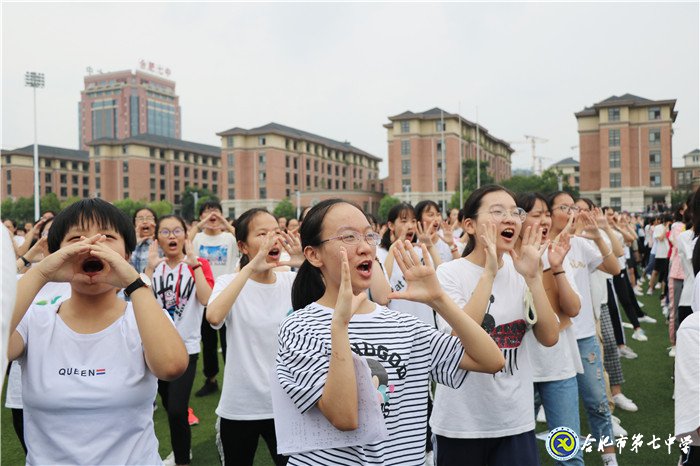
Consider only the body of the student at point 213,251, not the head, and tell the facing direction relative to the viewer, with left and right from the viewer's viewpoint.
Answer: facing the viewer

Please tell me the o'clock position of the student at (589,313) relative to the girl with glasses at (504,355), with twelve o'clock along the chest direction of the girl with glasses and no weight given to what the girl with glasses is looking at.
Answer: The student is roughly at 8 o'clock from the girl with glasses.

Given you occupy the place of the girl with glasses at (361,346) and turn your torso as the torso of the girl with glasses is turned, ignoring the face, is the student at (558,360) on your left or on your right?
on your left

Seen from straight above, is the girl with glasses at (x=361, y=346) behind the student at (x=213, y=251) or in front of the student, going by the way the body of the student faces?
in front

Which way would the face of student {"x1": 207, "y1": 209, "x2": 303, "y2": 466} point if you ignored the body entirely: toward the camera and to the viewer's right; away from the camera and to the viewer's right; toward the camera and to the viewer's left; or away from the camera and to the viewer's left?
toward the camera and to the viewer's right

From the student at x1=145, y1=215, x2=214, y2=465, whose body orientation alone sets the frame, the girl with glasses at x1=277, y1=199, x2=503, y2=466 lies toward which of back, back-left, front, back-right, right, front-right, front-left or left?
front

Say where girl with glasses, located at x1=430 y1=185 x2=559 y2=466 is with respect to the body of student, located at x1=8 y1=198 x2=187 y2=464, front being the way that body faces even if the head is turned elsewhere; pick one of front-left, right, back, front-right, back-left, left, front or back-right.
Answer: left

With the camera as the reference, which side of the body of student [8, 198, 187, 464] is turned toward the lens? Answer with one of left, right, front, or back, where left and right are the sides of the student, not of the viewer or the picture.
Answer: front

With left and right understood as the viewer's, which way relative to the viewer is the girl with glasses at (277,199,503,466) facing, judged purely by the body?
facing the viewer and to the right of the viewer

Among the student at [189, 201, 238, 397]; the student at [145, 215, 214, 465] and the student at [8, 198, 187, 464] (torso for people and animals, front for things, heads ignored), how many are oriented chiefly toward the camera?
3
